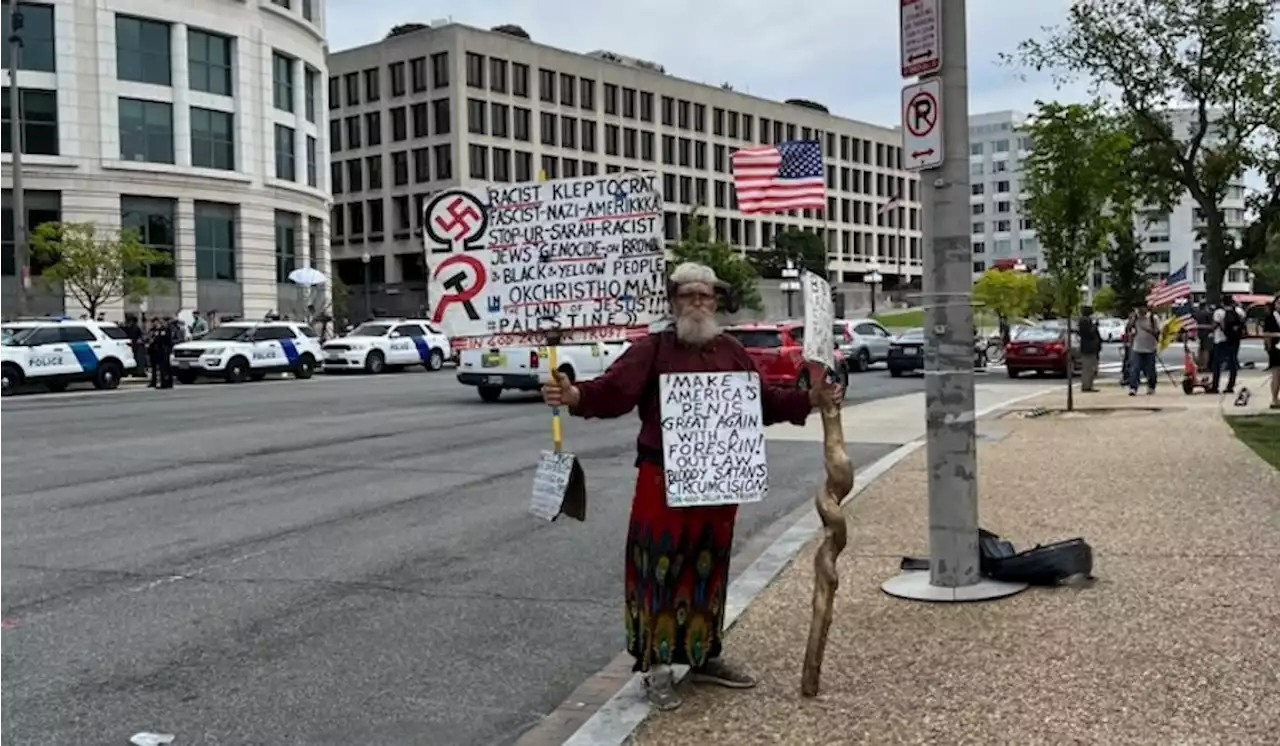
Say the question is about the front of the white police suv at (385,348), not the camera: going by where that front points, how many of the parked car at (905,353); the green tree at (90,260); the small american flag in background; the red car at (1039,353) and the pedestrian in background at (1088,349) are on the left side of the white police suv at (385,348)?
4

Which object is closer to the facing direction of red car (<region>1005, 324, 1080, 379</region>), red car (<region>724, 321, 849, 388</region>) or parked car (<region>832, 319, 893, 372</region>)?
the parked car

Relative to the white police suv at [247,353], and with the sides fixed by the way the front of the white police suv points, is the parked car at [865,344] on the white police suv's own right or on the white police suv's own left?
on the white police suv's own left

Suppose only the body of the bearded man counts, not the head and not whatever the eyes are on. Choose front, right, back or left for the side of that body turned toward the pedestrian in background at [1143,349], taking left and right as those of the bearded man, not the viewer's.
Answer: back

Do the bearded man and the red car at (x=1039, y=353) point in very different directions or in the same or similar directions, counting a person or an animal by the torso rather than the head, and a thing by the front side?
very different directions
